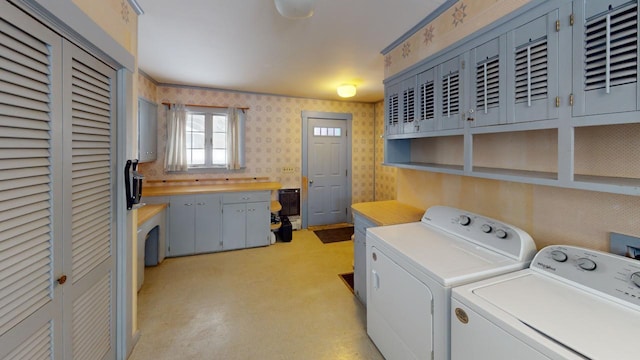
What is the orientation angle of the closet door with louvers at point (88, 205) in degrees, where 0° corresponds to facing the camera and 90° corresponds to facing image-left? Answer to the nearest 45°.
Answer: approximately 315°

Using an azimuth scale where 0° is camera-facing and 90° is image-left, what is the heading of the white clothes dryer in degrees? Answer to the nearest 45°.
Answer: approximately 45°

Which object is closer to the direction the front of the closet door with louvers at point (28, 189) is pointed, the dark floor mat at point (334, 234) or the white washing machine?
the white washing machine

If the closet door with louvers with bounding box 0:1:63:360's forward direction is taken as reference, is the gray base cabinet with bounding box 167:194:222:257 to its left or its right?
on its left

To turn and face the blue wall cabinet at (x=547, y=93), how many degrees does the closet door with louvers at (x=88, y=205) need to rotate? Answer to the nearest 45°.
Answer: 0° — it already faces it

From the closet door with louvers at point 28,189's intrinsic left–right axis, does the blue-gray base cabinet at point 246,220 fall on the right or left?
on its left
